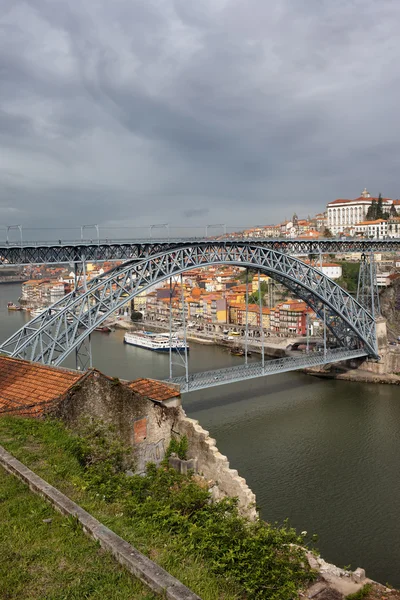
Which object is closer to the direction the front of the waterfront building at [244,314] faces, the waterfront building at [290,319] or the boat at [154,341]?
the boat

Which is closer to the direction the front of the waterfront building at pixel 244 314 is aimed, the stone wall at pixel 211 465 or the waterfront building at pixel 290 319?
the stone wall

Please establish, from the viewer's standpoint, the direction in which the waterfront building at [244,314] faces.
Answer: facing the viewer and to the left of the viewer

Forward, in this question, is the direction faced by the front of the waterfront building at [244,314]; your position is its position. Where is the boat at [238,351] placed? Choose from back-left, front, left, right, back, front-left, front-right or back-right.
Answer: front-left

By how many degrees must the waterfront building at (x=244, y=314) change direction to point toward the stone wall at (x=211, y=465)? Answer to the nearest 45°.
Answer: approximately 45° to its left

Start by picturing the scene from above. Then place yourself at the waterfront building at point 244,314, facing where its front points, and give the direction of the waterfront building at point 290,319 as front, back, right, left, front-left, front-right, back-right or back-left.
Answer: left

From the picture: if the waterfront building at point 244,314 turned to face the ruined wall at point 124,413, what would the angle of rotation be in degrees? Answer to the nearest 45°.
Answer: approximately 45° to its left

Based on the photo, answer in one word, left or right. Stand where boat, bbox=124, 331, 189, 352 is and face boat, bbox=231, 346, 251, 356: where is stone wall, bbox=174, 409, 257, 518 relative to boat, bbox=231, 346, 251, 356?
right
